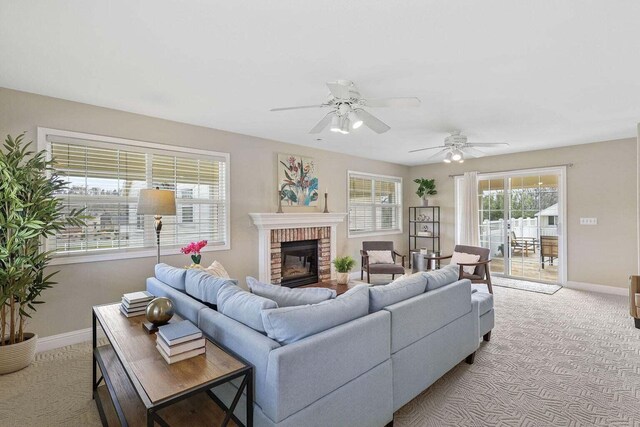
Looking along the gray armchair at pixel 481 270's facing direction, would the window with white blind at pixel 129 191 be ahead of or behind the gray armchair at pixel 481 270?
ahead

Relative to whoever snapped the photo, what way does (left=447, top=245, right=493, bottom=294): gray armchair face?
facing the viewer and to the left of the viewer

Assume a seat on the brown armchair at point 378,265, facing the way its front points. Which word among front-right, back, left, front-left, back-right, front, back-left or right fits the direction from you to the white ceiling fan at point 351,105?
front-right

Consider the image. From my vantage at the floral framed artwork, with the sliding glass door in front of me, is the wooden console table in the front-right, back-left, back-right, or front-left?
back-right

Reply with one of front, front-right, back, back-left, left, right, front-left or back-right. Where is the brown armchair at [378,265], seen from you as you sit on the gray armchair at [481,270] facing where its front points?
front-right

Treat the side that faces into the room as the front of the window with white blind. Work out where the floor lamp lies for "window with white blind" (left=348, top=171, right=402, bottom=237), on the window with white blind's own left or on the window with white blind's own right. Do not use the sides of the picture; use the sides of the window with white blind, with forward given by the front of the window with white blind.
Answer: on the window with white blind's own right

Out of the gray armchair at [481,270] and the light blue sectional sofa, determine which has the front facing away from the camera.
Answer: the light blue sectional sofa

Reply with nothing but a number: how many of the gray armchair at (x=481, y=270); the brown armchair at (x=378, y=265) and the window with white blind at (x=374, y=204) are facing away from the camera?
0

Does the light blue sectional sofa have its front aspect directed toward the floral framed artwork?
yes

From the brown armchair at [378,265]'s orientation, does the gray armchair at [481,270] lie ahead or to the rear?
ahead

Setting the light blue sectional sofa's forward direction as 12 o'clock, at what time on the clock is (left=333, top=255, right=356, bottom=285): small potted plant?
The small potted plant is roughly at 12 o'clock from the light blue sectional sofa.

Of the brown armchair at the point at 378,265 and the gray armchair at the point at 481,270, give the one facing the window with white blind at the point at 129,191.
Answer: the gray armchair

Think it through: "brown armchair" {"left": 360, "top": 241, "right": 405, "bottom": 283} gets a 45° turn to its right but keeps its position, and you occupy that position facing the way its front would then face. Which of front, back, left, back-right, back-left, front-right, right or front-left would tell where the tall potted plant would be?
front-right

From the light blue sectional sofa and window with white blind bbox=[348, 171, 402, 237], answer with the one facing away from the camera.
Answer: the light blue sectional sofa

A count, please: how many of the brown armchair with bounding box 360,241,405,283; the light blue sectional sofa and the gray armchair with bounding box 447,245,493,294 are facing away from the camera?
1

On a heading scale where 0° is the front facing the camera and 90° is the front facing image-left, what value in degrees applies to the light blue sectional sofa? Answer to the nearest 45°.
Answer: approximately 180°

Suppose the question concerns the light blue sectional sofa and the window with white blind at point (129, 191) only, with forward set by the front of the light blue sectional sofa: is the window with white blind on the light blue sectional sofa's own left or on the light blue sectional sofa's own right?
on the light blue sectional sofa's own left

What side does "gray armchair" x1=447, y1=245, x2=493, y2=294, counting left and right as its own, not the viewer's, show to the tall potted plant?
front

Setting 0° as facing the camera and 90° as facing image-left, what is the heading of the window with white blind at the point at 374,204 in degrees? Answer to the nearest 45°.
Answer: approximately 315°

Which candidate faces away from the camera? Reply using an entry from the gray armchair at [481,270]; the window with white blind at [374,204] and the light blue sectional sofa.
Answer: the light blue sectional sofa
